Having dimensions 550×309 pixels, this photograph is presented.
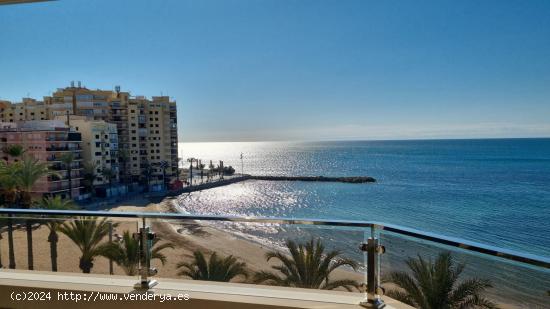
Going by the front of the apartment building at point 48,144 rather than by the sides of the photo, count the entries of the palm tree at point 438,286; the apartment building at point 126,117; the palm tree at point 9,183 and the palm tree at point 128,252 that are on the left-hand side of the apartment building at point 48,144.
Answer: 1

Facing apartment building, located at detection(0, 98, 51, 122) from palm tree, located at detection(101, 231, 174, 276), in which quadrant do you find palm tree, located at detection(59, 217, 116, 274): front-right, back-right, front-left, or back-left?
front-left

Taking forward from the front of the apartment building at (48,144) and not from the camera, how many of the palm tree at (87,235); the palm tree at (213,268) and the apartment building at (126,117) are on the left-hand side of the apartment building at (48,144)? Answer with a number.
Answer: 1

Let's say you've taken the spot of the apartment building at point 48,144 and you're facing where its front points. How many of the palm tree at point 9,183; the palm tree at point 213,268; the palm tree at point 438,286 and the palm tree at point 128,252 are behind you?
0

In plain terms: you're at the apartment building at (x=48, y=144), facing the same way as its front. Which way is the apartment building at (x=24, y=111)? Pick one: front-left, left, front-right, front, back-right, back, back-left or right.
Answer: back-left

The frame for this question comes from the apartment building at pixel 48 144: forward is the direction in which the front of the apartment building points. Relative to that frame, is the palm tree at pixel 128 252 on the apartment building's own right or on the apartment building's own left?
on the apartment building's own right

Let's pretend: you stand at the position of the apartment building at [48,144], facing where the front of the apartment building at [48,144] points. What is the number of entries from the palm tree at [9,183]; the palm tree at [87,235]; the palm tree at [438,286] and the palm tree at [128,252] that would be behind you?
0

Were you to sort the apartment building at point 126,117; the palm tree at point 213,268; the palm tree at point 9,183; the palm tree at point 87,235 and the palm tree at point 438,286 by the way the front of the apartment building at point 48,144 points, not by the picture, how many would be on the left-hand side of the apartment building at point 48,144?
1

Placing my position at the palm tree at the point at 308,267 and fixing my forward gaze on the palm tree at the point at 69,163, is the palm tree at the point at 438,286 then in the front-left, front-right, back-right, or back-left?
back-right

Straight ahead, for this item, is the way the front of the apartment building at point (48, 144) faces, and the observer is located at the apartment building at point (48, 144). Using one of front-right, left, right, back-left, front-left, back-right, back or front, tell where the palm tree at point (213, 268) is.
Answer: front-right

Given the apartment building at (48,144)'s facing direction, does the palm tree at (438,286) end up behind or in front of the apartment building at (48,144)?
in front

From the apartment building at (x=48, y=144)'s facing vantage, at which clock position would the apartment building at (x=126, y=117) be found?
the apartment building at (x=126, y=117) is roughly at 9 o'clock from the apartment building at (x=48, y=144).

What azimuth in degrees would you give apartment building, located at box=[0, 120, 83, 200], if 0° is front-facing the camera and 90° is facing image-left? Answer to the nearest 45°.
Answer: approximately 315°

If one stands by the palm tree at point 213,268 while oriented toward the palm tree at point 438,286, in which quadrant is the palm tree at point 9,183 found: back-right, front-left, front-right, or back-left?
back-left

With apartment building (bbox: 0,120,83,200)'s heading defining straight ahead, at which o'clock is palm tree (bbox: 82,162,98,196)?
The palm tree is roughly at 10 o'clock from the apartment building.

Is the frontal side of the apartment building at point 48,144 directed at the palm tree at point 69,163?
yes

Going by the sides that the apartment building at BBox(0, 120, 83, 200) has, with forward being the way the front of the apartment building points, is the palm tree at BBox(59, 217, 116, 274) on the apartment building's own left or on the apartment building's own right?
on the apartment building's own right
